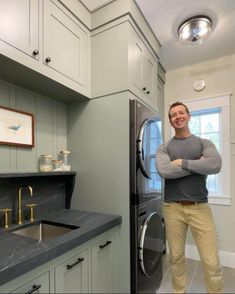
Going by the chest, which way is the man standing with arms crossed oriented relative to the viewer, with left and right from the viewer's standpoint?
facing the viewer

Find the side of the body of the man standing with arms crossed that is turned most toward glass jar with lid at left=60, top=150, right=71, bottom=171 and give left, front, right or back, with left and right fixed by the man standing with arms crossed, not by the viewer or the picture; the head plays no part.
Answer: right

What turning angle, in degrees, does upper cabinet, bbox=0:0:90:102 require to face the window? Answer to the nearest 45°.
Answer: approximately 45° to its left

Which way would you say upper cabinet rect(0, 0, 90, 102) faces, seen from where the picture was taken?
facing the viewer and to the right of the viewer

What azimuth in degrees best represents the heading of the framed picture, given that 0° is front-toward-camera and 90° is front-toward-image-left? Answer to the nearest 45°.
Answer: approximately 315°

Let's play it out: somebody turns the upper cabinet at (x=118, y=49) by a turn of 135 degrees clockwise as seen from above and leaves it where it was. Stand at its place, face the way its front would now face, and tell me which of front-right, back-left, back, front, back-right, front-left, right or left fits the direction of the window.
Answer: back-right

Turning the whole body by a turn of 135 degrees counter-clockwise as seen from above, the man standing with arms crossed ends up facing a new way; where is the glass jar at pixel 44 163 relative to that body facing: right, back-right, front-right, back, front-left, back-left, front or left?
back-left
